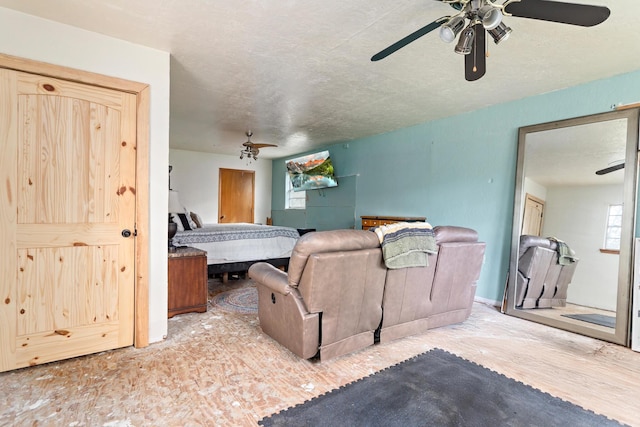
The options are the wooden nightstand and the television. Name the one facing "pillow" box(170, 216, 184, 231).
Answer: the television

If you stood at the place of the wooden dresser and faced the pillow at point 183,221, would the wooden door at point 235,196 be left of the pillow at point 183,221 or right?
right

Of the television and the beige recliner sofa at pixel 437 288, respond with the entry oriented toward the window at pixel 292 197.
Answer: the beige recliner sofa

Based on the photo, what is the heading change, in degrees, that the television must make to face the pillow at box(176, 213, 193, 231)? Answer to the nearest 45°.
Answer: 0° — it already faces it

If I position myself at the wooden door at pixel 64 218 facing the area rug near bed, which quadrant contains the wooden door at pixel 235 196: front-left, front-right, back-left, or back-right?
front-left

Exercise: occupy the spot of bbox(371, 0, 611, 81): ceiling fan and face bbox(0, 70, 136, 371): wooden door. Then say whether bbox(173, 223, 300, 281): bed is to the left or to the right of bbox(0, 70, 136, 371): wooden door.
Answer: right

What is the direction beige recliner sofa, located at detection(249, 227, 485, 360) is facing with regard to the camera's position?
facing away from the viewer and to the left of the viewer

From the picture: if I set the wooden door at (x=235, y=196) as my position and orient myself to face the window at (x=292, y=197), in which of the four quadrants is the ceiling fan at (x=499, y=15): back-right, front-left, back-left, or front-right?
front-right

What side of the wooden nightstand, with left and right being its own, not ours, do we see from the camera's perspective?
right

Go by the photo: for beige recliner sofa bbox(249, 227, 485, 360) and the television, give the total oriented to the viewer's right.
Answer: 0

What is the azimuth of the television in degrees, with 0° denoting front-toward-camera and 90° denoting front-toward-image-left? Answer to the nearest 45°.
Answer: approximately 45°

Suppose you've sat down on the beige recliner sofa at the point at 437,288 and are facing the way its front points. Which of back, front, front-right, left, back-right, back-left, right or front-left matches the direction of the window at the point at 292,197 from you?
front

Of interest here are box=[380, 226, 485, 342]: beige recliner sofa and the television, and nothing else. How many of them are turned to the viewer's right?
0

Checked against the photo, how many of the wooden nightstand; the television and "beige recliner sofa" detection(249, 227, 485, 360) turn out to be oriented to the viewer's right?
1

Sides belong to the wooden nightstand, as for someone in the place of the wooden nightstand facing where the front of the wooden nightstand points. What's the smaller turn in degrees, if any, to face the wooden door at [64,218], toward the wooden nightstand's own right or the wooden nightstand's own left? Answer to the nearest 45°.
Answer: approximately 135° to the wooden nightstand's own right

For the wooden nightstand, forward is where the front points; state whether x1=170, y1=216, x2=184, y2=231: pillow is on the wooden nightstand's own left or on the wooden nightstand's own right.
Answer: on the wooden nightstand's own left
